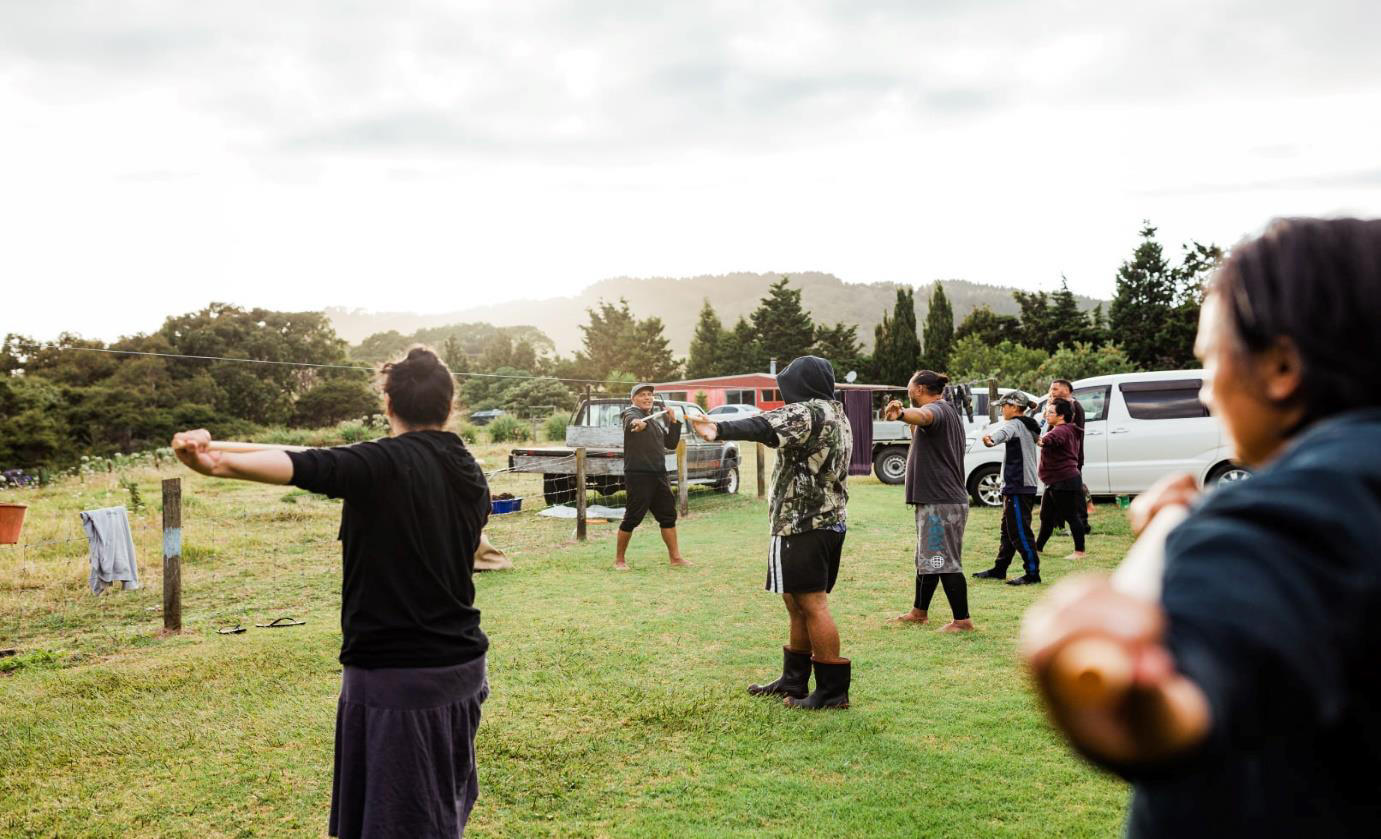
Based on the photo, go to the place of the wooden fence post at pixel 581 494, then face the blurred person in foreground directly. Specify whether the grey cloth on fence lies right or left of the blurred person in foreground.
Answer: right

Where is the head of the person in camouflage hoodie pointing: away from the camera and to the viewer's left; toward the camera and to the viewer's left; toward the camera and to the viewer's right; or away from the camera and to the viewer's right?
away from the camera and to the viewer's left

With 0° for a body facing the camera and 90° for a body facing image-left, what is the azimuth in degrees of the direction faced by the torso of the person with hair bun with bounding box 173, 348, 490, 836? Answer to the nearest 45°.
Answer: approximately 135°

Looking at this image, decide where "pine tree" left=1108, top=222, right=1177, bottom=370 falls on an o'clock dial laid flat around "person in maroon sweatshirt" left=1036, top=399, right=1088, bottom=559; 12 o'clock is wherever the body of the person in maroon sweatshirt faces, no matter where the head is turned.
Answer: The pine tree is roughly at 3 o'clock from the person in maroon sweatshirt.

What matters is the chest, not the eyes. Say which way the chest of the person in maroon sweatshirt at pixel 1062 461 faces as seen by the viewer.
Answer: to the viewer's left

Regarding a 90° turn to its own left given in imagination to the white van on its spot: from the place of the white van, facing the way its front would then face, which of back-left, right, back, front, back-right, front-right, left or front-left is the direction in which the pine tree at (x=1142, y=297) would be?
back

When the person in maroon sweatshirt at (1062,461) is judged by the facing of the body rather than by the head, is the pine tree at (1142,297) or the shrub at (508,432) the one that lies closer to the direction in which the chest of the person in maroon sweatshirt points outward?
the shrub

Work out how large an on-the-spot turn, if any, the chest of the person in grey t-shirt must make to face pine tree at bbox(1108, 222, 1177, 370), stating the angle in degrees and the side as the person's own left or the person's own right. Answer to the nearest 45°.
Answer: approximately 90° to the person's own right

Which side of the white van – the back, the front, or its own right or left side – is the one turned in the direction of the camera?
left

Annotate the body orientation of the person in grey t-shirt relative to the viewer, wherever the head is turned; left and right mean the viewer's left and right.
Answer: facing to the left of the viewer

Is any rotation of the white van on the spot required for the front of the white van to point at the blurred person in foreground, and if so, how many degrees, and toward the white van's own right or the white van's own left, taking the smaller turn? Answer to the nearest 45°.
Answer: approximately 90° to the white van's own left
